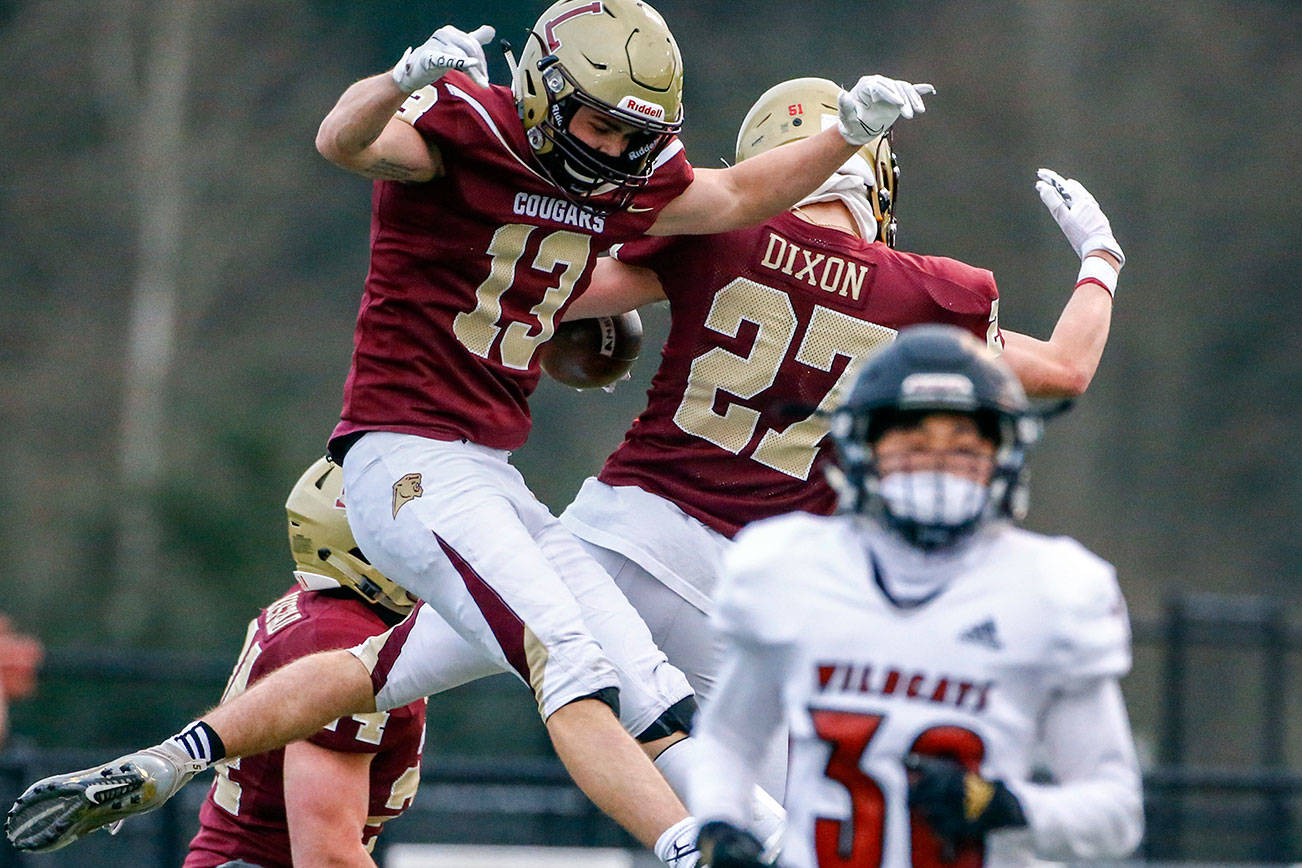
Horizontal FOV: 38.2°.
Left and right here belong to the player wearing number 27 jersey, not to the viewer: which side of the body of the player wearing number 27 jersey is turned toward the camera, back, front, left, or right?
back

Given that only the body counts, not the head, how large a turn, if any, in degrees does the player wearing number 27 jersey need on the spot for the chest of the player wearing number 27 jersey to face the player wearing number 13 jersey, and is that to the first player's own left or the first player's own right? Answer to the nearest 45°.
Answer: approximately 135° to the first player's own left

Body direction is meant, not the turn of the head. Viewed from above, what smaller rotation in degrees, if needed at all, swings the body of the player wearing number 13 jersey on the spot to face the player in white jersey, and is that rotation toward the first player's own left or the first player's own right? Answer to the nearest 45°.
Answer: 0° — they already face them

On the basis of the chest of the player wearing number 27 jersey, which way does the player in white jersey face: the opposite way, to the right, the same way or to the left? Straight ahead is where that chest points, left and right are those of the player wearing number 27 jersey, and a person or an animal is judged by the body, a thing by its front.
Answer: the opposite way

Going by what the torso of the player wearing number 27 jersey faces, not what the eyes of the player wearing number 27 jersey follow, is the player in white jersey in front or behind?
behind

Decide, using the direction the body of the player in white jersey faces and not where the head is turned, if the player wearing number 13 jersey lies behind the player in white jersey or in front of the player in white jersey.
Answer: behind

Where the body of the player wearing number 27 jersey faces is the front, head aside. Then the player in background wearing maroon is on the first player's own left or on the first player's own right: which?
on the first player's own left
